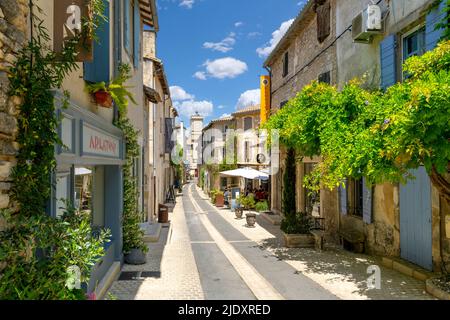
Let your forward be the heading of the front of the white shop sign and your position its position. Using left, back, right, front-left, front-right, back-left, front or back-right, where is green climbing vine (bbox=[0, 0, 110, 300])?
front-right

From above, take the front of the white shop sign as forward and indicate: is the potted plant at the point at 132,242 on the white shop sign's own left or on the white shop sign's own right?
on the white shop sign's own left

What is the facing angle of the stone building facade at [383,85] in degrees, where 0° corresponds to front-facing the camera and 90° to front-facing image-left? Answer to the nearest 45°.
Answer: approximately 45°

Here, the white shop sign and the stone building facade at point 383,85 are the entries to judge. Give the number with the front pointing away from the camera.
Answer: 0

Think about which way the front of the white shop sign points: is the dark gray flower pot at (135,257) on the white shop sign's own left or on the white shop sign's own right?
on the white shop sign's own left

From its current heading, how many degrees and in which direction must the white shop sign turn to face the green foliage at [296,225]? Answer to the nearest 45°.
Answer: approximately 90° to its left

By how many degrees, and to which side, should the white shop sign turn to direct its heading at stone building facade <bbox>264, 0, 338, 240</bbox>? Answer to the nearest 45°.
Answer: approximately 90° to its left

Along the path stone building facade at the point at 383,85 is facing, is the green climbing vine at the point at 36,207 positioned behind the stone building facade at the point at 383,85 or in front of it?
in front

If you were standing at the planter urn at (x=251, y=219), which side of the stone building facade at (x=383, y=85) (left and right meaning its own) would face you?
right
